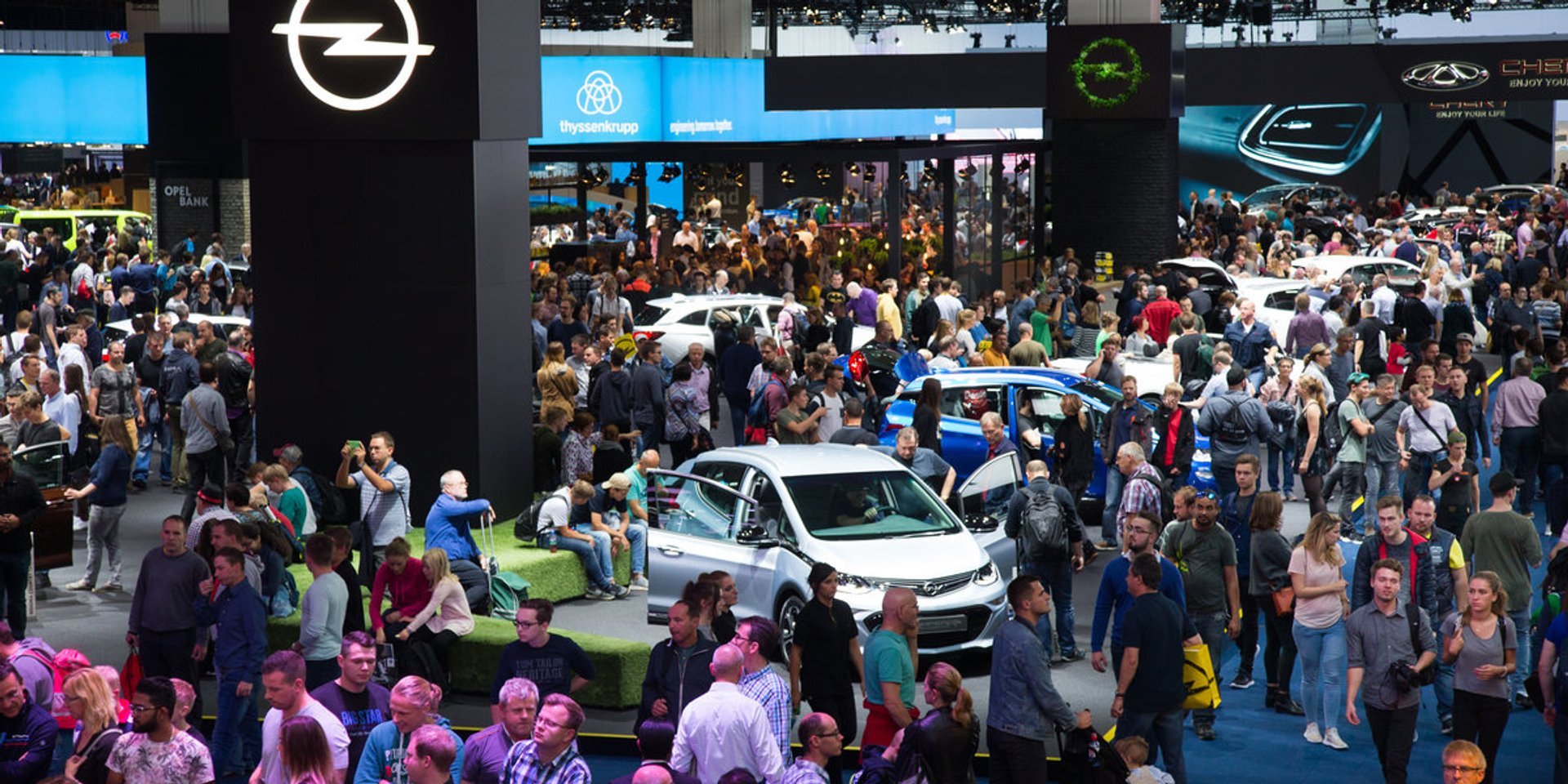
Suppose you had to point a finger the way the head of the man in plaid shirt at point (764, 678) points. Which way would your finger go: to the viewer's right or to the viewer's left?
to the viewer's left

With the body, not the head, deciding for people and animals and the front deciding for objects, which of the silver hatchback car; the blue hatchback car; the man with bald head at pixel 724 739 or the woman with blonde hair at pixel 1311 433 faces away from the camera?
the man with bald head

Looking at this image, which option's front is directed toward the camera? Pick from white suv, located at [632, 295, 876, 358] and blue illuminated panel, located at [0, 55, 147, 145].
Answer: the blue illuminated panel

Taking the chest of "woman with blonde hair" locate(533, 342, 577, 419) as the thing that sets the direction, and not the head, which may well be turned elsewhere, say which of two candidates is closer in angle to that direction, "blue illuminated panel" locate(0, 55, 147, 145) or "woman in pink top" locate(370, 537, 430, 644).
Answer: the blue illuminated panel

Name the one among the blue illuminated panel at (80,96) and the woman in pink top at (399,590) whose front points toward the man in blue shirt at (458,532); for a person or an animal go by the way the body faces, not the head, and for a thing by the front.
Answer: the blue illuminated panel

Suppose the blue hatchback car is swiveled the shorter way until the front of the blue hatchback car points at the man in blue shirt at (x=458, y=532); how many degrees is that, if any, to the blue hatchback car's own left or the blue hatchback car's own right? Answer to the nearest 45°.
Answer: approximately 90° to the blue hatchback car's own right

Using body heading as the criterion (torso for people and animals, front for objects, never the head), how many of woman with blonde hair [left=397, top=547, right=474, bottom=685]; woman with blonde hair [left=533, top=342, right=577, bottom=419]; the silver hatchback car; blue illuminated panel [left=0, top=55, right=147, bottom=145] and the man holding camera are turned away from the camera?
1

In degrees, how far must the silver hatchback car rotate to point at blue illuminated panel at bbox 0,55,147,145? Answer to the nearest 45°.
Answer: approximately 180°

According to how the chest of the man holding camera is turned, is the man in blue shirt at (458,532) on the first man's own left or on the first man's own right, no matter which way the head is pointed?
on the first man's own right

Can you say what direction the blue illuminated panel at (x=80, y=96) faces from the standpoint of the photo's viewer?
facing the viewer

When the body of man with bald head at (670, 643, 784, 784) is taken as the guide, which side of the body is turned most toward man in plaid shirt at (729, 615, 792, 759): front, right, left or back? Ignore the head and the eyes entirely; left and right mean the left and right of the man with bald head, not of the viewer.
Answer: front
